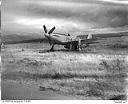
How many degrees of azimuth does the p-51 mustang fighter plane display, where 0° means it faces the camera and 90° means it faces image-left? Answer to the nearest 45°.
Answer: approximately 45°
